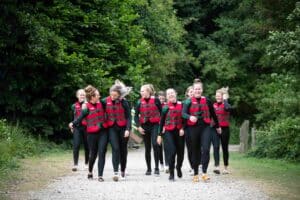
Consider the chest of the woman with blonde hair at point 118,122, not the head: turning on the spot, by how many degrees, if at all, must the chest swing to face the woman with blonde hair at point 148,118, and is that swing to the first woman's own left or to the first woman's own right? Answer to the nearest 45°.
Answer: approximately 135° to the first woman's own left

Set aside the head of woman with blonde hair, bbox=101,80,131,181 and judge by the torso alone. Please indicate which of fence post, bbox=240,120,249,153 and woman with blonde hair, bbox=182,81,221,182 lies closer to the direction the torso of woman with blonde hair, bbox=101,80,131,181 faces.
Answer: the woman with blonde hair

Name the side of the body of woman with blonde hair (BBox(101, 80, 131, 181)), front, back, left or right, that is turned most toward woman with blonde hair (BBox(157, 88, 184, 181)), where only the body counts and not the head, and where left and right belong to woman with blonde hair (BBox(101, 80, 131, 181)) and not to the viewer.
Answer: left

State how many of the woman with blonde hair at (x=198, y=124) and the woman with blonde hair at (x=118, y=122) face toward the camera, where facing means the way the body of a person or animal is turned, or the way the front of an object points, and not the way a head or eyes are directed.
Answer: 2

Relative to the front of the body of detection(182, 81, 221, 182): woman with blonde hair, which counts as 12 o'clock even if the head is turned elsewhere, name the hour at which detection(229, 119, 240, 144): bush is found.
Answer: The bush is roughly at 6 o'clock from the woman with blonde hair.

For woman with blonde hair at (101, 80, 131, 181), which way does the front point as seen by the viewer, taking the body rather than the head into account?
toward the camera

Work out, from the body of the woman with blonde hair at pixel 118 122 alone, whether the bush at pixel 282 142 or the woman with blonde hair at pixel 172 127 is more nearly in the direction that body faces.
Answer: the woman with blonde hair

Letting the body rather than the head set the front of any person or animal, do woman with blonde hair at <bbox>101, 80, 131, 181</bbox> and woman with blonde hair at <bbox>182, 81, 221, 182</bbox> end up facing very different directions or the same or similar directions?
same or similar directions

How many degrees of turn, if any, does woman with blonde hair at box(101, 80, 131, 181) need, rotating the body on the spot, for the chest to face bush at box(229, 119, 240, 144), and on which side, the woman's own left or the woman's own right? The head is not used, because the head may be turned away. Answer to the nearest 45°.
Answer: approximately 180°

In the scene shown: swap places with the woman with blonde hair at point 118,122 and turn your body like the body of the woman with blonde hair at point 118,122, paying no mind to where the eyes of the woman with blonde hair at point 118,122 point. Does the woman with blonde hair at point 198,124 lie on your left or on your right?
on your left

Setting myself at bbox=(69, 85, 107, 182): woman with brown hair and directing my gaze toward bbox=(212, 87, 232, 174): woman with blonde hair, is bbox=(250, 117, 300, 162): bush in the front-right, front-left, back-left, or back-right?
front-left

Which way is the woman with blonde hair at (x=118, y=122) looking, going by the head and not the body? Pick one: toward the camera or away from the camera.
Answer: toward the camera
